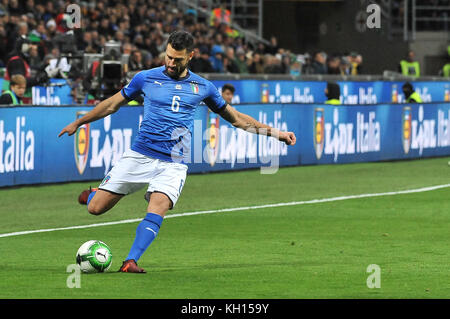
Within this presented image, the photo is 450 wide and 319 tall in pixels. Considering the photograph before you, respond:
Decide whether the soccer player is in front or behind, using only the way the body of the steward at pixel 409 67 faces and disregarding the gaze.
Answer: in front

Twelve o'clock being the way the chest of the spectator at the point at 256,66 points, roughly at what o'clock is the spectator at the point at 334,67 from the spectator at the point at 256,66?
the spectator at the point at 334,67 is roughly at 8 o'clock from the spectator at the point at 256,66.

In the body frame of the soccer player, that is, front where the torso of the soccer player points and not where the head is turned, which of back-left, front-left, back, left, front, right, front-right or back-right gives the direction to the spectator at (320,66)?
back

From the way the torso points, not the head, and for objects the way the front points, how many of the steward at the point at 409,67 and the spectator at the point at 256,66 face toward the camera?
2

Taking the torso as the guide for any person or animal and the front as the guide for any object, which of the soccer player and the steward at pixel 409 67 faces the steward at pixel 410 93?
the steward at pixel 409 67

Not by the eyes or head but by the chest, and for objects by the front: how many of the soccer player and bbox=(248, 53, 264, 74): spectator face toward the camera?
2

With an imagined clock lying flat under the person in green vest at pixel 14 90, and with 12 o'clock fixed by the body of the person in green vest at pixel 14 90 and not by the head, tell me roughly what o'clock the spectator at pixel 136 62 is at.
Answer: the spectator at pixel 136 62 is roughly at 8 o'clock from the person in green vest at pixel 14 90.

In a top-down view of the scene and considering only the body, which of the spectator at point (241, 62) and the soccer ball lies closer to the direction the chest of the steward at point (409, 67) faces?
the soccer ball

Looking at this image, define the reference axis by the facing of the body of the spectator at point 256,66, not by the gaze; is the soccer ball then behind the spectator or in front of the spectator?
in front

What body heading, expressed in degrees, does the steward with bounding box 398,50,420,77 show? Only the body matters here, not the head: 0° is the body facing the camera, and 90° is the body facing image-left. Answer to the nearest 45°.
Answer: approximately 0°
